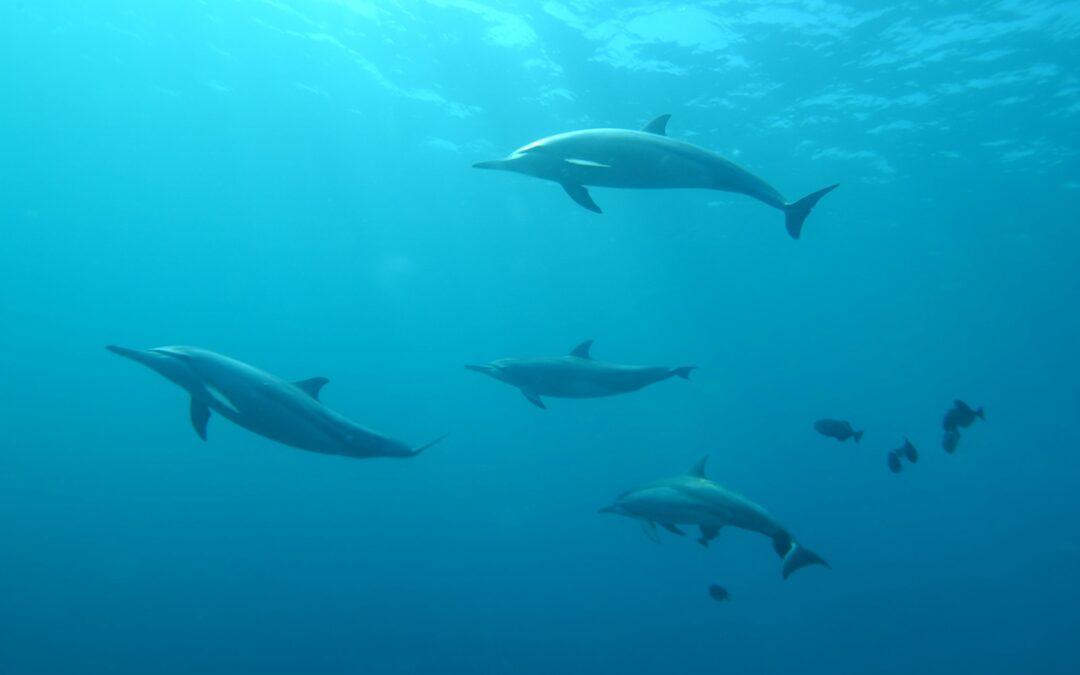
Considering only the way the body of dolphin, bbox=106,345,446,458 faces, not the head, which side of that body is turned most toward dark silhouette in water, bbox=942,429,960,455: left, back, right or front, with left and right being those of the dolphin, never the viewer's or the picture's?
back

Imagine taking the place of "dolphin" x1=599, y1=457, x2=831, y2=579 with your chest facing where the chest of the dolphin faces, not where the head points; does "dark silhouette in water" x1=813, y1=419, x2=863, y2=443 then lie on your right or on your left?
on your right

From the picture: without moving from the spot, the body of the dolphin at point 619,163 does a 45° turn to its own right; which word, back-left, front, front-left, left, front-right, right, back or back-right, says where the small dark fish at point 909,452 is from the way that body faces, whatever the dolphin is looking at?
right

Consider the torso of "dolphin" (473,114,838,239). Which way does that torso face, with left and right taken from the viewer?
facing to the left of the viewer

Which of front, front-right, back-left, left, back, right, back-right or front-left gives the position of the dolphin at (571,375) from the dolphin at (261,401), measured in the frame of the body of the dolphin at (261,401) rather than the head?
back-right

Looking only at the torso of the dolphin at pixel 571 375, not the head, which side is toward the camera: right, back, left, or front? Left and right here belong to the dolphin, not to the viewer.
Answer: left

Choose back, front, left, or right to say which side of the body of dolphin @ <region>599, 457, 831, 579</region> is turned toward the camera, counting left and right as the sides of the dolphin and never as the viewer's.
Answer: left

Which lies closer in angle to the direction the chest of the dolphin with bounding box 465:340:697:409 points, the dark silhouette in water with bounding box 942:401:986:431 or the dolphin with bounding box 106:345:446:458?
the dolphin

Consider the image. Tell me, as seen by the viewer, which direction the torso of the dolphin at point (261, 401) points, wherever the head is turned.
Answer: to the viewer's left
